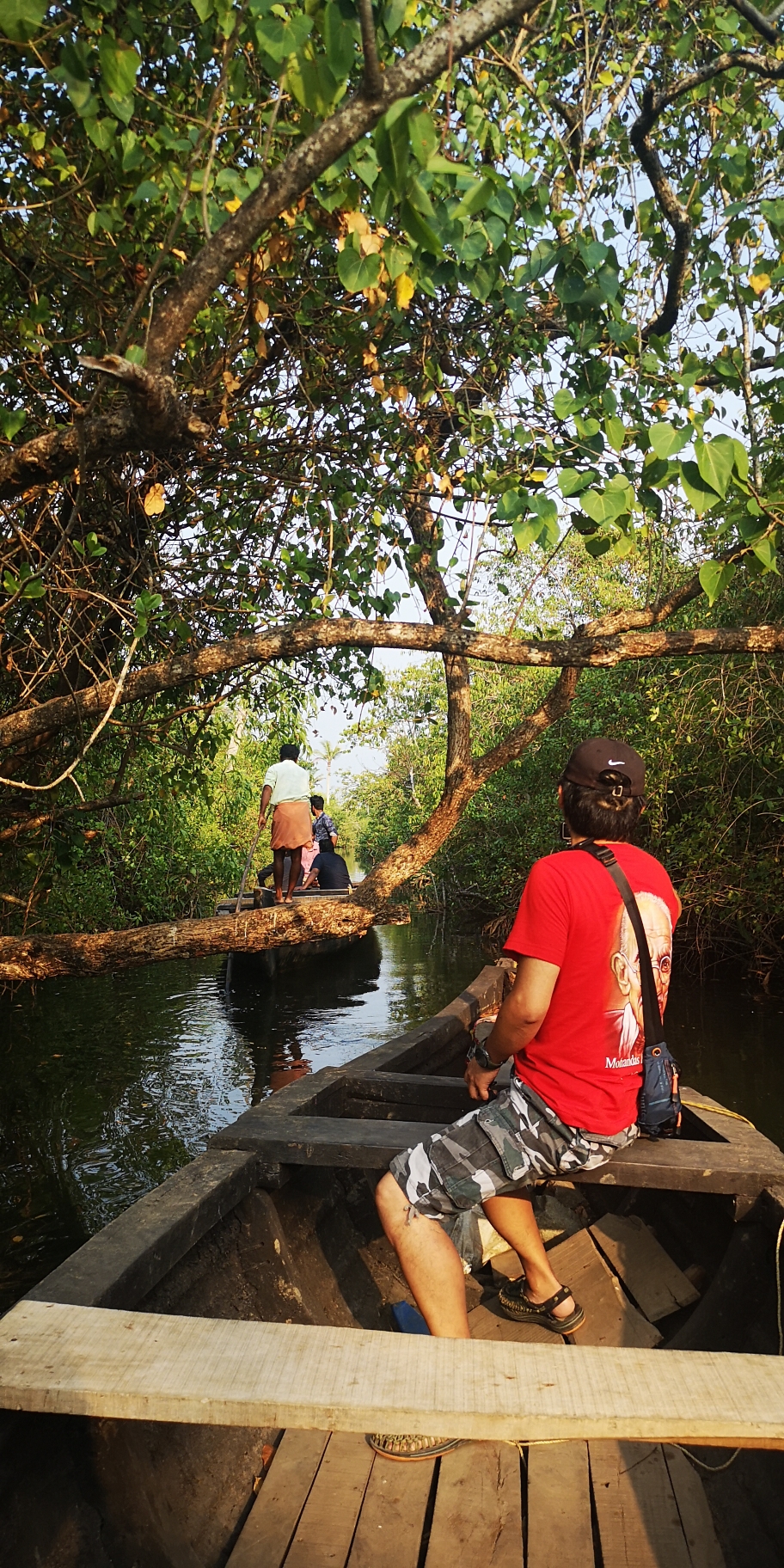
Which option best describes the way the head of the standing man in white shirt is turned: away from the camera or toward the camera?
away from the camera

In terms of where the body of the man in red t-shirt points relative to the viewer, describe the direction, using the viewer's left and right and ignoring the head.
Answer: facing away from the viewer and to the left of the viewer

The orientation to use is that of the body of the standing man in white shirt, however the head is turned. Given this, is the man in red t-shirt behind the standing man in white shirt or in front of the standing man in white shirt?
behind

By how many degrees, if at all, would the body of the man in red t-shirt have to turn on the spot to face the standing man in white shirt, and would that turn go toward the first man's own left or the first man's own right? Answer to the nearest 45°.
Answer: approximately 45° to the first man's own right

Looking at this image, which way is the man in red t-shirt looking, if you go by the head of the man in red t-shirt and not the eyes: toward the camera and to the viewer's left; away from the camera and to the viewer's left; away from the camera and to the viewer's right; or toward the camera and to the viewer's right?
away from the camera and to the viewer's left

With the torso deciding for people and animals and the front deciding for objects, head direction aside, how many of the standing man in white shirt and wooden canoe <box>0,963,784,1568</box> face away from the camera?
2

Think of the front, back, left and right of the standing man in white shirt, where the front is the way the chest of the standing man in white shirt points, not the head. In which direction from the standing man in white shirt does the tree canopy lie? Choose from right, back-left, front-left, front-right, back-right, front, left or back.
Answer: back

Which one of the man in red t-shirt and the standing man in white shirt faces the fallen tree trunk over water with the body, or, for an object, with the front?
the man in red t-shirt

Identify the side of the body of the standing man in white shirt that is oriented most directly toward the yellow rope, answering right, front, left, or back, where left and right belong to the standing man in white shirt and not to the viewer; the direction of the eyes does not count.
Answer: back

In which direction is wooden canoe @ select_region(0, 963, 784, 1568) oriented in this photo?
away from the camera
